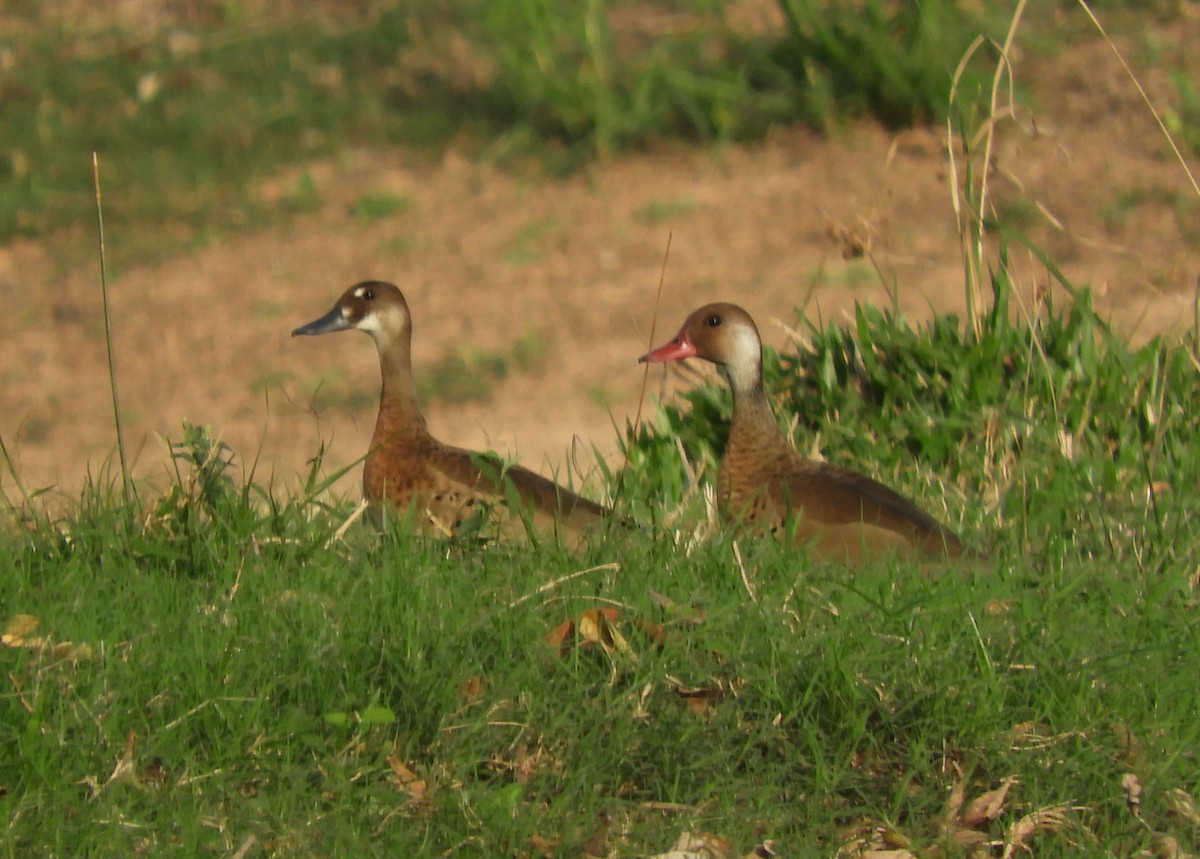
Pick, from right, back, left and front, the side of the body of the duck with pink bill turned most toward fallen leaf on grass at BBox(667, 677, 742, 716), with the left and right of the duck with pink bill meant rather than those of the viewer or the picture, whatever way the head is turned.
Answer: left

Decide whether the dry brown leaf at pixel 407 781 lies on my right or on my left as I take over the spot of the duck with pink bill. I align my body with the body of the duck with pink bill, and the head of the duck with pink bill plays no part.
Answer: on my left

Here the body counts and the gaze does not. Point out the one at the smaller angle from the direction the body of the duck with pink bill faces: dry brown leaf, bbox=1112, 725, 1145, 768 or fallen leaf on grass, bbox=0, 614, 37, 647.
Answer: the fallen leaf on grass

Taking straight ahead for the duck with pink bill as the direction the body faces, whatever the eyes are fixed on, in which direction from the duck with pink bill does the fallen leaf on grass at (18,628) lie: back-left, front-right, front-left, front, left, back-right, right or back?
front-left

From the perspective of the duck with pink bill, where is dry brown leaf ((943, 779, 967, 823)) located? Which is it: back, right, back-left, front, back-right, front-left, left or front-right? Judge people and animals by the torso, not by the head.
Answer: left

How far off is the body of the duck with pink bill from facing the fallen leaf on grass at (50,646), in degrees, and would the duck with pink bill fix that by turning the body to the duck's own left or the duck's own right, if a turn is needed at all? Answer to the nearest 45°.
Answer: approximately 45° to the duck's own left

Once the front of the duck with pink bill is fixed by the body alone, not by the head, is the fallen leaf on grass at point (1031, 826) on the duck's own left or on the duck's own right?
on the duck's own left

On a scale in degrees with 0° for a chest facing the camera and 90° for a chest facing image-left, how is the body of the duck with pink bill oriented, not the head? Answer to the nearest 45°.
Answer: approximately 90°

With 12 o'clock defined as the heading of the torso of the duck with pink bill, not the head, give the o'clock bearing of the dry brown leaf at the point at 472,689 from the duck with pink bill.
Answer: The dry brown leaf is roughly at 10 o'clock from the duck with pink bill.

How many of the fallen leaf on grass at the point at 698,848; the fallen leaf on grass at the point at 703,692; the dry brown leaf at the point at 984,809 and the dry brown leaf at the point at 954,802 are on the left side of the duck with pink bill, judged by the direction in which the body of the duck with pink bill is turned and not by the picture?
4

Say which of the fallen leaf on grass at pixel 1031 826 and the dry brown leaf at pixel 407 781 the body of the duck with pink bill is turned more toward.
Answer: the dry brown leaf

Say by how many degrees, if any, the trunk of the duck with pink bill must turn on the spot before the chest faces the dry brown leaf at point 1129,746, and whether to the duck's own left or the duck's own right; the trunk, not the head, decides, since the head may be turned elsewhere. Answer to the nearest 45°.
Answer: approximately 135° to the duck's own left

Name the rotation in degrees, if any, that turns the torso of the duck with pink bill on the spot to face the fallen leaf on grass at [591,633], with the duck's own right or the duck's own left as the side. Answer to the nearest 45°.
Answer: approximately 90° to the duck's own left

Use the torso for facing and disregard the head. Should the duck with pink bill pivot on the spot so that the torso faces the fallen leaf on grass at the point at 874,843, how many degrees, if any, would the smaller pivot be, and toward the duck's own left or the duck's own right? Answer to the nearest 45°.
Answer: approximately 90° to the duck's own left
